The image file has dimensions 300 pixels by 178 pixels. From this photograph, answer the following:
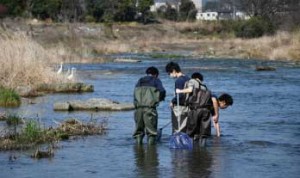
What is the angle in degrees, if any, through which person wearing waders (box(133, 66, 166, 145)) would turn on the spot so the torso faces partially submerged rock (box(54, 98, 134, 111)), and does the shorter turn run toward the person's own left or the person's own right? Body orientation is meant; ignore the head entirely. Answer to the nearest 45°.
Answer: approximately 45° to the person's own left

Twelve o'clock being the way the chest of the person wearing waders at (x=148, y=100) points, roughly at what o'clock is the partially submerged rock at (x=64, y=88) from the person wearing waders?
The partially submerged rock is roughly at 10 o'clock from the person wearing waders.

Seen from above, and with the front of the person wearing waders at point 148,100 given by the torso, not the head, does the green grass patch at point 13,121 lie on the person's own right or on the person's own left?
on the person's own left

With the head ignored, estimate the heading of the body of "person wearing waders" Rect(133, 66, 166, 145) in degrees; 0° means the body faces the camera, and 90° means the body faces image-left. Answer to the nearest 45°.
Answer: approximately 225°

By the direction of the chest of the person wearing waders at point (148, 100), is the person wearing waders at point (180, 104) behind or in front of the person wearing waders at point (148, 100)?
in front
